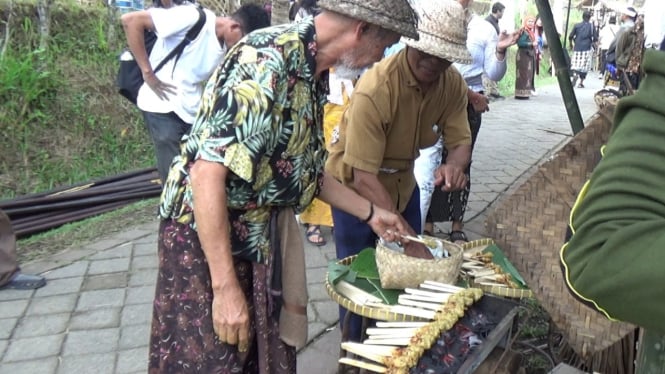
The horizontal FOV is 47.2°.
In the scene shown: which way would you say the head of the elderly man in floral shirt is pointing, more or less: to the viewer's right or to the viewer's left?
to the viewer's right

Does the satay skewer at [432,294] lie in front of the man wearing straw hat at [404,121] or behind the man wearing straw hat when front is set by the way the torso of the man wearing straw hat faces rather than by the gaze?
in front

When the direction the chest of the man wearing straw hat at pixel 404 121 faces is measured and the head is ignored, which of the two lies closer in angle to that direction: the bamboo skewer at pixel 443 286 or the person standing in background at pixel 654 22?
the bamboo skewer

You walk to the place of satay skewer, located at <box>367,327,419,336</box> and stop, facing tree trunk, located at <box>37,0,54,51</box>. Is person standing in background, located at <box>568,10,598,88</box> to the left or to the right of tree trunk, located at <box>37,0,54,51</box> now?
right

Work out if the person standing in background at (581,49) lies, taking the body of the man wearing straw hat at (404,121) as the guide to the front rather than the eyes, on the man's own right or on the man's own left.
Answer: on the man's own left
